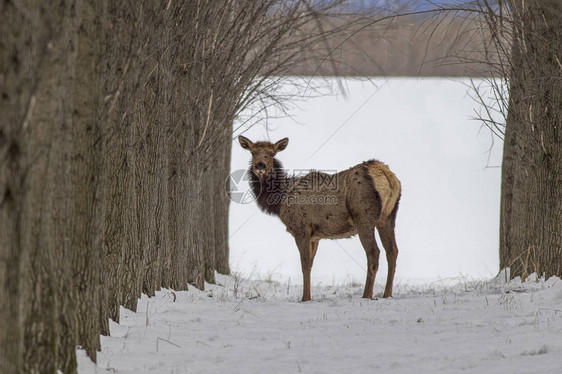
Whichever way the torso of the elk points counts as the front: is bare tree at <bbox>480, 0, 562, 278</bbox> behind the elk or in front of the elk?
behind

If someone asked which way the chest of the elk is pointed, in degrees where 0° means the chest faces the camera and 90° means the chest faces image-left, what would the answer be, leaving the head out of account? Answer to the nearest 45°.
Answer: approximately 135°
